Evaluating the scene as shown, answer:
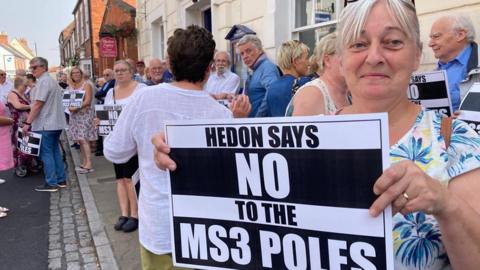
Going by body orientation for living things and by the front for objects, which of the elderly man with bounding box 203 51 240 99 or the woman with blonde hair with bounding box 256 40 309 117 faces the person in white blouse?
the elderly man

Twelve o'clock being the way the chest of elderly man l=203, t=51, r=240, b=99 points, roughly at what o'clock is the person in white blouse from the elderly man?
The person in white blouse is roughly at 12 o'clock from the elderly man.

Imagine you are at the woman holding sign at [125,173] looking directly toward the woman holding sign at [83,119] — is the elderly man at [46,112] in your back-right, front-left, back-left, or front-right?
front-left

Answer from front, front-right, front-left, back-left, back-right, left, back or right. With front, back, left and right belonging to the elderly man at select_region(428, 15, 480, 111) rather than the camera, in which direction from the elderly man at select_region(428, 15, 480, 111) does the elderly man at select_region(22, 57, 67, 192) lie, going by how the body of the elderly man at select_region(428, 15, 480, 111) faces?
front

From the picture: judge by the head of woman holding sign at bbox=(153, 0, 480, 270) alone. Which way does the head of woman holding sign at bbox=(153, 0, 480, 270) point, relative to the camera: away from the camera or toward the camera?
toward the camera

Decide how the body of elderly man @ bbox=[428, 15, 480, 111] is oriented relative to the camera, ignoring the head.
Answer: to the viewer's left

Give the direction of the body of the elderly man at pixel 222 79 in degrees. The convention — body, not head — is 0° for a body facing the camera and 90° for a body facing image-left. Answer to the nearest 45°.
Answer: approximately 0°

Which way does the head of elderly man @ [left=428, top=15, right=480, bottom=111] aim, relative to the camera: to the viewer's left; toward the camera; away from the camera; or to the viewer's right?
to the viewer's left

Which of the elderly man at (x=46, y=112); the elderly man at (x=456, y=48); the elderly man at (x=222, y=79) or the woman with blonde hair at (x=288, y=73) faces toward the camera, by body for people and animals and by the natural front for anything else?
the elderly man at (x=222, y=79)

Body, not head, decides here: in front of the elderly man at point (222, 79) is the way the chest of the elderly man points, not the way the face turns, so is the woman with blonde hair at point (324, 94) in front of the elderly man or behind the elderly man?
in front

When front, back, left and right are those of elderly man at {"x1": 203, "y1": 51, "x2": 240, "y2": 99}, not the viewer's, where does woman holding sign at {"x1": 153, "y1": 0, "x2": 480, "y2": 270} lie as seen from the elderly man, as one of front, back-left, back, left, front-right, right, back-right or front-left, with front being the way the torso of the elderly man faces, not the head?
front
